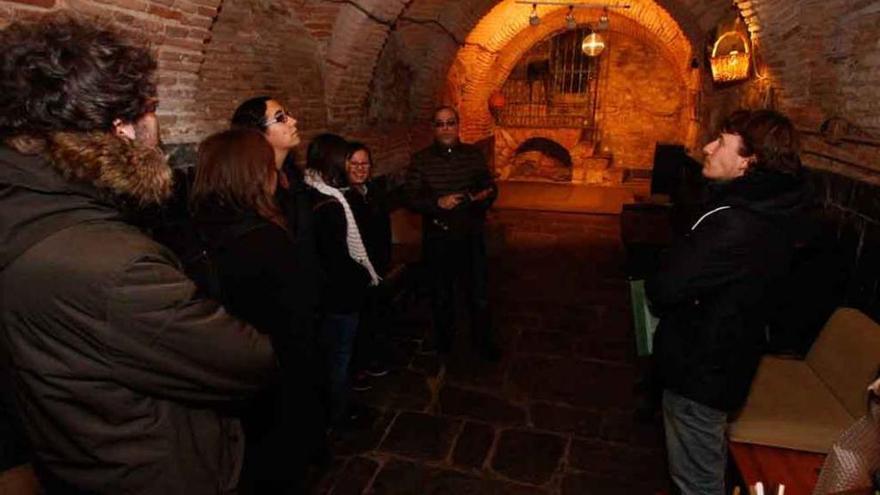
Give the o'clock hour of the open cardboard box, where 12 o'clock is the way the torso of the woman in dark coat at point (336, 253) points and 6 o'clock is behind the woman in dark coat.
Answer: The open cardboard box is roughly at 1 o'clock from the woman in dark coat.

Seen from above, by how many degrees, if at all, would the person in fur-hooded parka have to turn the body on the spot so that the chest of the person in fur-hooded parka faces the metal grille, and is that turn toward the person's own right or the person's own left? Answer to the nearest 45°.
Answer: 0° — they already face it

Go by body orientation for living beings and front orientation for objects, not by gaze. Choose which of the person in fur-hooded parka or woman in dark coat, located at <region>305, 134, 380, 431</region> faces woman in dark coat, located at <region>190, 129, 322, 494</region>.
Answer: the person in fur-hooded parka

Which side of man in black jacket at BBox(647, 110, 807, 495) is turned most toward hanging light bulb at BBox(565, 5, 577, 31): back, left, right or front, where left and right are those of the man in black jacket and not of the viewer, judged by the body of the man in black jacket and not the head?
right

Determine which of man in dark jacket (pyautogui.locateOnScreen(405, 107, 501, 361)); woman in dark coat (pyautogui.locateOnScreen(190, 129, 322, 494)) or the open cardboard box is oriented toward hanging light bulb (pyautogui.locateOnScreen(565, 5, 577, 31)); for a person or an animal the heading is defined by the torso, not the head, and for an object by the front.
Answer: the woman in dark coat

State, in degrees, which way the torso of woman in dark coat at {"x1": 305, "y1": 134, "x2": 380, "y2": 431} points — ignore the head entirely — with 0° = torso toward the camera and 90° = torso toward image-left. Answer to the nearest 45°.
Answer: approximately 270°

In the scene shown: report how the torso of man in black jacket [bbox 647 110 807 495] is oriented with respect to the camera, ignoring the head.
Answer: to the viewer's left

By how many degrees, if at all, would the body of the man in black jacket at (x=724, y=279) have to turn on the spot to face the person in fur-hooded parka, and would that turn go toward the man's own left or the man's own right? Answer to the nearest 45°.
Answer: approximately 45° to the man's own left

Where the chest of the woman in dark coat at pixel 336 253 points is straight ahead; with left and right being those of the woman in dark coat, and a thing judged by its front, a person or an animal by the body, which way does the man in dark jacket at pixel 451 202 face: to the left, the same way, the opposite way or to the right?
to the right
